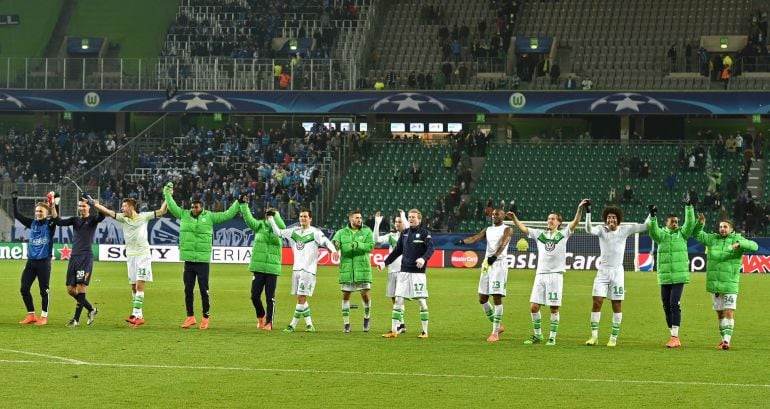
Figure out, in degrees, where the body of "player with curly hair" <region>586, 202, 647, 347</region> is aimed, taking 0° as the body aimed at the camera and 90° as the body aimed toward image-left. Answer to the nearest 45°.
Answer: approximately 0°
